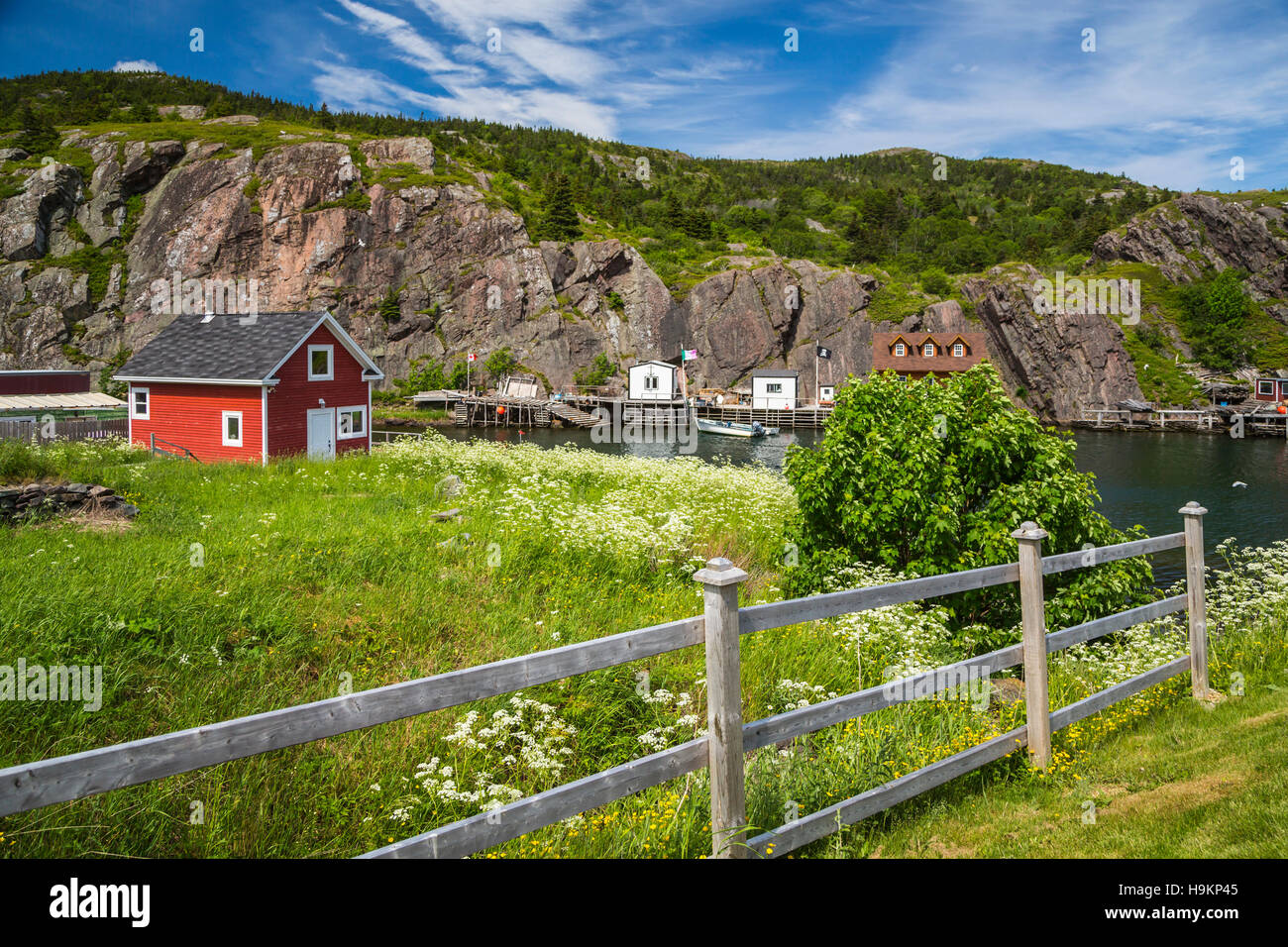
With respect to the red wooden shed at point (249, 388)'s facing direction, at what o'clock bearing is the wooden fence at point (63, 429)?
The wooden fence is roughly at 6 o'clock from the red wooden shed.

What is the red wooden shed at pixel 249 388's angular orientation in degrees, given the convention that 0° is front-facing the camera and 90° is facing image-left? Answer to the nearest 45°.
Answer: approximately 315°

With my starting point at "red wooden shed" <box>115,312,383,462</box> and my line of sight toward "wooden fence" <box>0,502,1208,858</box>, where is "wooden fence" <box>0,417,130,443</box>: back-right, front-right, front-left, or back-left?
back-right

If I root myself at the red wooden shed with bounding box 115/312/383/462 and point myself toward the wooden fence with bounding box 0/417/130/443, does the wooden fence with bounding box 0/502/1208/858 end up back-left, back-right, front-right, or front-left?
back-left
